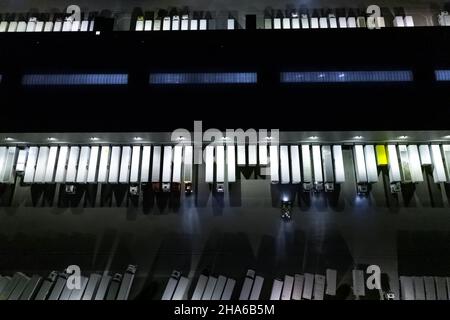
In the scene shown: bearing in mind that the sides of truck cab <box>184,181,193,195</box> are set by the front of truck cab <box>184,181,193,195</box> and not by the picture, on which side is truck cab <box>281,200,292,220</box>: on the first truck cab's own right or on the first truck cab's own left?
on the first truck cab's own left

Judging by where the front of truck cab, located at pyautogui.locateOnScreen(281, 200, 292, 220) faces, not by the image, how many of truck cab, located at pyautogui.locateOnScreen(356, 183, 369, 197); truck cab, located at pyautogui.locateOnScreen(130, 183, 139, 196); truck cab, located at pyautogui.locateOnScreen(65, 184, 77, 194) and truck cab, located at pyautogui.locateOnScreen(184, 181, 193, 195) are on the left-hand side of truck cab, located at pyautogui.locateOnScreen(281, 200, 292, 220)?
1

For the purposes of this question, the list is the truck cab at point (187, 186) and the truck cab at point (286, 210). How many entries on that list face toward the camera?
2

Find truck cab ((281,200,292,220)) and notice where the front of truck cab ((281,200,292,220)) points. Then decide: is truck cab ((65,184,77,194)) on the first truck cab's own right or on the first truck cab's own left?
on the first truck cab's own right

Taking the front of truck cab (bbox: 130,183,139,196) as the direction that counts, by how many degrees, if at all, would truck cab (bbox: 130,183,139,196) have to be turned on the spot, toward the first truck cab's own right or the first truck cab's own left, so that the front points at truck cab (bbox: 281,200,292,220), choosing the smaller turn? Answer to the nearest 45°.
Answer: approximately 90° to the first truck cab's own left

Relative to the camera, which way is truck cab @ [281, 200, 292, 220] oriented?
toward the camera

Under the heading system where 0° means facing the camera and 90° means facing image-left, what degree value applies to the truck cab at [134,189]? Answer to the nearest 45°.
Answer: approximately 0°

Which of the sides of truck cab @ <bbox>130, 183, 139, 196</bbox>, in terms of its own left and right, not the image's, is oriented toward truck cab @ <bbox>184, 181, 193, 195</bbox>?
left

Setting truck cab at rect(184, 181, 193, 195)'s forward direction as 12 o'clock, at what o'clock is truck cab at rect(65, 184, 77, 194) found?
truck cab at rect(65, 184, 77, 194) is roughly at 3 o'clock from truck cab at rect(184, 181, 193, 195).

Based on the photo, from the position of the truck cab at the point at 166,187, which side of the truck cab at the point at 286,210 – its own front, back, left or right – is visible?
right

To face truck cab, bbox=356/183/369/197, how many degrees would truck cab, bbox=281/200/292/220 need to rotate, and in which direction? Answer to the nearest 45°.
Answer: approximately 90° to its left

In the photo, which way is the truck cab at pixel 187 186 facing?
toward the camera

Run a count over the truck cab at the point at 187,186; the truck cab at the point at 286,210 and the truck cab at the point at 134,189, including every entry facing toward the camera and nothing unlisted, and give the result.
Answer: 3

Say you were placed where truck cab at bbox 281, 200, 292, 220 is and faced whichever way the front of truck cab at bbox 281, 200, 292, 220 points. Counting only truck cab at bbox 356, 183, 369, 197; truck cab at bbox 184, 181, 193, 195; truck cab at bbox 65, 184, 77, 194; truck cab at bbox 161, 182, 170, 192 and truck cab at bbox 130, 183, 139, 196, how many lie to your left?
1
